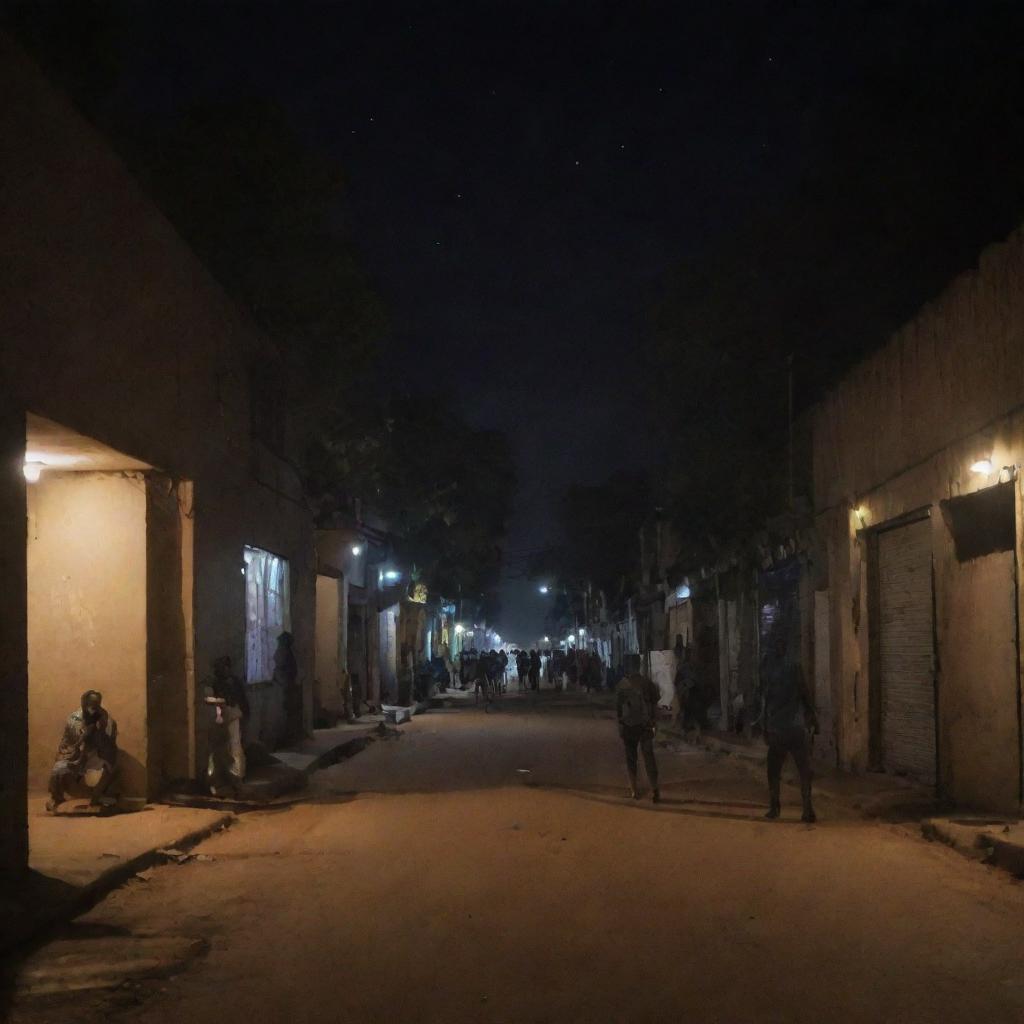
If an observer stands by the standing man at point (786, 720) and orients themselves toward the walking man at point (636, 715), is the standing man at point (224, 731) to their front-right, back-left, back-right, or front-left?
front-left

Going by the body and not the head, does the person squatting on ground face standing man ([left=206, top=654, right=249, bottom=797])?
no

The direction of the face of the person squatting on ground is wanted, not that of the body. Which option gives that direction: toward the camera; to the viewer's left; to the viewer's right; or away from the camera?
toward the camera

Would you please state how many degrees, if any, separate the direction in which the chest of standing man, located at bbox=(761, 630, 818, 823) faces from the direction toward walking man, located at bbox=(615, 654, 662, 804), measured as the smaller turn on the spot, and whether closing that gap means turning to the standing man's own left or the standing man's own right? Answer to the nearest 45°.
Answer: approximately 135° to the standing man's own right

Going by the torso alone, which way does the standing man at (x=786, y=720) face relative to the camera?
toward the camera

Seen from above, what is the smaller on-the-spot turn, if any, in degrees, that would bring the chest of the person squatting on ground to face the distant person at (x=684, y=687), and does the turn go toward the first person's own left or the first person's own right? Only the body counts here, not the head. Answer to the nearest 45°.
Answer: approximately 135° to the first person's own left

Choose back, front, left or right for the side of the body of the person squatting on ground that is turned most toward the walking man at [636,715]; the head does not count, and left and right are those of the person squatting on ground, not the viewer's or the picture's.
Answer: left

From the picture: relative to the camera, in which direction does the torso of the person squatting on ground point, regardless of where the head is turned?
toward the camera

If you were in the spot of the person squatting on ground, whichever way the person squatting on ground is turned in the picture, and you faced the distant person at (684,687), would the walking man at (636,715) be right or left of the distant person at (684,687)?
right

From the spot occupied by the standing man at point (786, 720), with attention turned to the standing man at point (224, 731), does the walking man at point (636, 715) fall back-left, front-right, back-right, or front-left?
front-right
